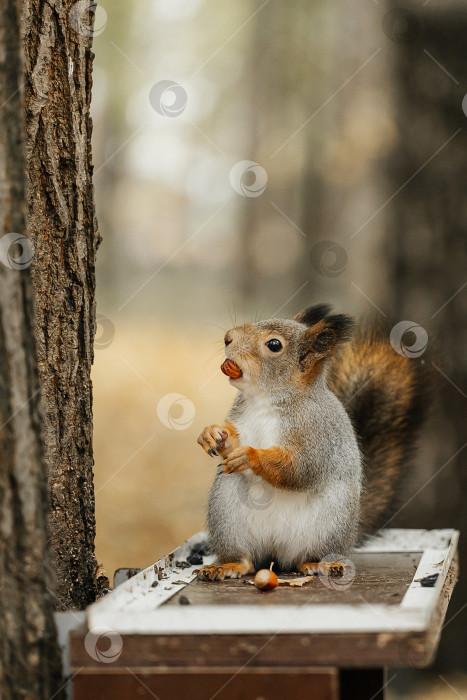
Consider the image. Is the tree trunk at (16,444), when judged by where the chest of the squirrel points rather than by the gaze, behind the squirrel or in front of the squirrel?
in front

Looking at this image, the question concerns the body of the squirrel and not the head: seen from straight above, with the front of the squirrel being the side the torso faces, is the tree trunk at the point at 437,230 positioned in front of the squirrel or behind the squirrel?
behind

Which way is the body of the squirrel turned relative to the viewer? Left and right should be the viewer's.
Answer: facing the viewer and to the left of the viewer
